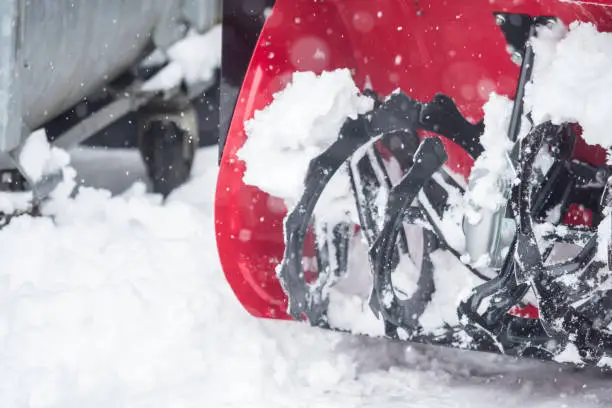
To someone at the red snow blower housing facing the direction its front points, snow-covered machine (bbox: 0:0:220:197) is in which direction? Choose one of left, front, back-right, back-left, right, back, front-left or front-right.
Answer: right

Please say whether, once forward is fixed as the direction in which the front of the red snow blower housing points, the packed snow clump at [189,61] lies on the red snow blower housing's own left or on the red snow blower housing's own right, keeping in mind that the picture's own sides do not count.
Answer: on the red snow blower housing's own right

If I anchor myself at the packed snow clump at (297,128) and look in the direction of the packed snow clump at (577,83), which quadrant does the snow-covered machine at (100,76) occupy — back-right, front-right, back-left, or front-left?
back-left

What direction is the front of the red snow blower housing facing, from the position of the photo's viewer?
facing the viewer and to the left of the viewer

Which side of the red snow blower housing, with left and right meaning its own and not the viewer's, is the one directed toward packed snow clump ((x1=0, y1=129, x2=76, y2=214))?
right
